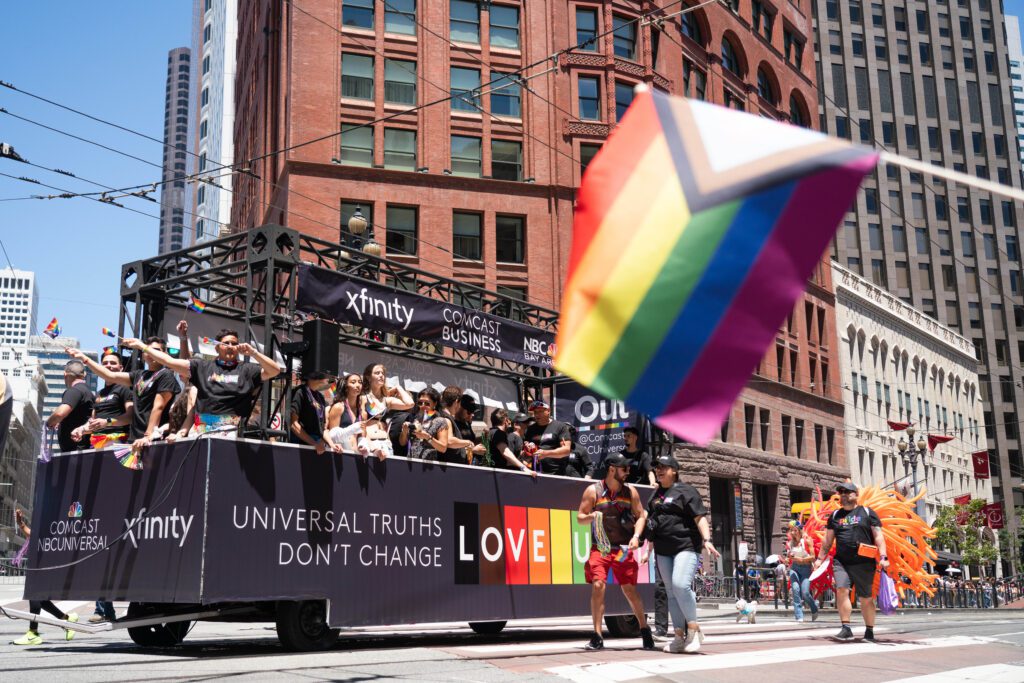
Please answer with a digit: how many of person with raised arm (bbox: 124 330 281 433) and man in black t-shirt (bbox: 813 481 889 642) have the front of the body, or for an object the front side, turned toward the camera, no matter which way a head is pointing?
2

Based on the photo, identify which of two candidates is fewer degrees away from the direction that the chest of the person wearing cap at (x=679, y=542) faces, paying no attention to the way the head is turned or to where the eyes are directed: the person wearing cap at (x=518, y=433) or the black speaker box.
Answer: the black speaker box

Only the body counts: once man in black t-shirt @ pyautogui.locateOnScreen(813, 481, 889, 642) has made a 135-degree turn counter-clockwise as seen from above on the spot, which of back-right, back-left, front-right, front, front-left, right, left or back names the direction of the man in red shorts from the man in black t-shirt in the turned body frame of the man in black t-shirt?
back

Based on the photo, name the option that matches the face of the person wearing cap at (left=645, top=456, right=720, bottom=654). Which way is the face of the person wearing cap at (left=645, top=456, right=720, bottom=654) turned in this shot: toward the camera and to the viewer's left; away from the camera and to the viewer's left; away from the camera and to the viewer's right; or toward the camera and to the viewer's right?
toward the camera and to the viewer's left

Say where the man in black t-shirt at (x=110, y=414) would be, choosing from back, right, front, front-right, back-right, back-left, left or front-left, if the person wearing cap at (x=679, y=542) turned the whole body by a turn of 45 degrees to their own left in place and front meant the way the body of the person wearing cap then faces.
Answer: right

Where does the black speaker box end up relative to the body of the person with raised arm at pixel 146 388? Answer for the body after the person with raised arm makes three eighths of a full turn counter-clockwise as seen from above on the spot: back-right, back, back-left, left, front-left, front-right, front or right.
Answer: front-right

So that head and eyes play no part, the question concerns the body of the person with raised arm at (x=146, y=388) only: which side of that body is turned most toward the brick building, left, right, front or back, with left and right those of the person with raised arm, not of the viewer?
back

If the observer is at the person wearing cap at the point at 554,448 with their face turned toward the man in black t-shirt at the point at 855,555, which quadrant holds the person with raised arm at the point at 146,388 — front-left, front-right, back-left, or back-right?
back-right

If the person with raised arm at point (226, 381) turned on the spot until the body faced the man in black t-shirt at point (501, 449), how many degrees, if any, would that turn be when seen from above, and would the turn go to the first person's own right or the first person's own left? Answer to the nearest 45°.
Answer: approximately 135° to the first person's own left

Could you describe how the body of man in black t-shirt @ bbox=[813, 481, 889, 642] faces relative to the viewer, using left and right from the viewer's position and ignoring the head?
facing the viewer

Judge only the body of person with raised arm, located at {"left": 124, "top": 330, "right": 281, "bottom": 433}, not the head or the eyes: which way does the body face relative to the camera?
toward the camera

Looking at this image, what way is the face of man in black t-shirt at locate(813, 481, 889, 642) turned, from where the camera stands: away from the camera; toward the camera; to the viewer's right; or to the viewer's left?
toward the camera

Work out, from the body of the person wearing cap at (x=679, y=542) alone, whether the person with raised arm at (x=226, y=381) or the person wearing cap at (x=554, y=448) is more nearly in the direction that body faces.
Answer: the person with raised arm

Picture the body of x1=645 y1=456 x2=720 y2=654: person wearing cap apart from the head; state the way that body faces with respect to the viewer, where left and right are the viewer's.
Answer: facing the viewer and to the left of the viewer
